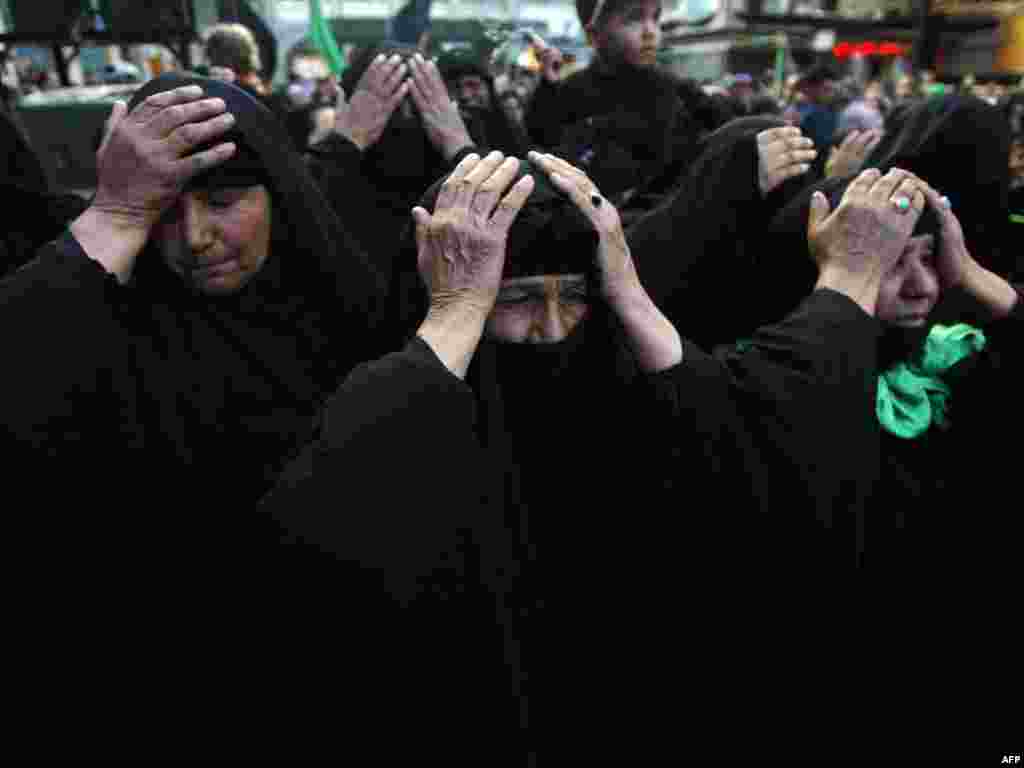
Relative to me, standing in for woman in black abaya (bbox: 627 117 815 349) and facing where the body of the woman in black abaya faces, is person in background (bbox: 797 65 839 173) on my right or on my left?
on my left

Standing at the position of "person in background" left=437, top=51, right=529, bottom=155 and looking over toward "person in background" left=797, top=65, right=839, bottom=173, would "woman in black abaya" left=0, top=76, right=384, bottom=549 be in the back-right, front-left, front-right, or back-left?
back-right

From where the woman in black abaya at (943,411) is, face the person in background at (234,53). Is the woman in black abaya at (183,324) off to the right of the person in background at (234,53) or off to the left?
left

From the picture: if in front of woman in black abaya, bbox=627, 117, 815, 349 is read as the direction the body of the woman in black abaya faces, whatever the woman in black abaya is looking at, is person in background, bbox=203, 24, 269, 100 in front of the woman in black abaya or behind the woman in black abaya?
behind
